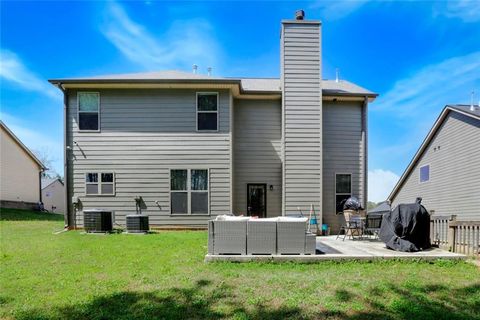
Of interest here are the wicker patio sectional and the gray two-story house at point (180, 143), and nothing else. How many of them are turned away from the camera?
2

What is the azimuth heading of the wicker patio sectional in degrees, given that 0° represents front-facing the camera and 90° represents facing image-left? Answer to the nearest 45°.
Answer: approximately 180°

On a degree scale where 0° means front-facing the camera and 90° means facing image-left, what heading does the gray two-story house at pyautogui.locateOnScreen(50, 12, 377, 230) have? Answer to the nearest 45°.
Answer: approximately 180°
